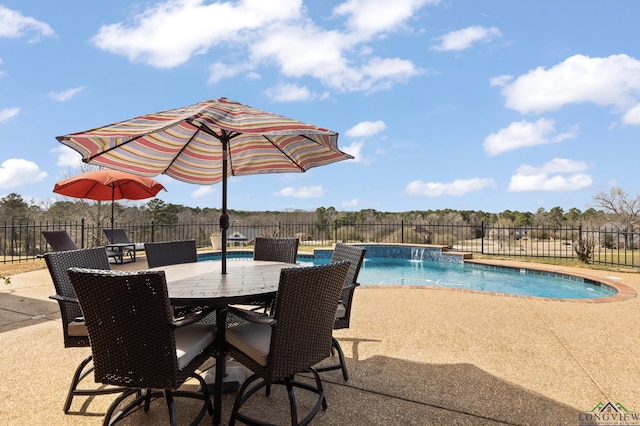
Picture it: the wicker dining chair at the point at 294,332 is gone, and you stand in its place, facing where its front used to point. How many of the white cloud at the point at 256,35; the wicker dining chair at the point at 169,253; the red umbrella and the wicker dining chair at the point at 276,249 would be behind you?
0

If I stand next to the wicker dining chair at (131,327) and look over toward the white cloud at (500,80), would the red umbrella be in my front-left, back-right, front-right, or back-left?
front-left

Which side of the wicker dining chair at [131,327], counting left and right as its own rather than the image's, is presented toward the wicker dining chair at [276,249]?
front

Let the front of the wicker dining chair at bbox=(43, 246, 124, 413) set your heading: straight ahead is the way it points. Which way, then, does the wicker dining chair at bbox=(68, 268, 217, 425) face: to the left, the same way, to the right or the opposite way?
to the left

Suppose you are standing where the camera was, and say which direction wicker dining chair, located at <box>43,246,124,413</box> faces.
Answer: facing the viewer and to the right of the viewer

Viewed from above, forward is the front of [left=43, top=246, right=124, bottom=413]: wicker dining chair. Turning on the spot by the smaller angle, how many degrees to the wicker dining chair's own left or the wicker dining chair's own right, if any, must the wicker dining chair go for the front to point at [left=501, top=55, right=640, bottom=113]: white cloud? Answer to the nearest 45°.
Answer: approximately 45° to the wicker dining chair's own left

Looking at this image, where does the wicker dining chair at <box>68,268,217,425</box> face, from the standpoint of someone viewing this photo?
facing away from the viewer and to the right of the viewer

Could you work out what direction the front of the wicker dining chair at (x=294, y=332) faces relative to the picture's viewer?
facing away from the viewer and to the left of the viewer

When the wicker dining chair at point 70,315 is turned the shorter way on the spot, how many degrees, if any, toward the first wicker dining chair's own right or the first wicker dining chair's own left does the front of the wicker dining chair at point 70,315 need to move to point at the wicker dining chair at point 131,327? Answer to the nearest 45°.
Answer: approximately 45° to the first wicker dining chair's own right

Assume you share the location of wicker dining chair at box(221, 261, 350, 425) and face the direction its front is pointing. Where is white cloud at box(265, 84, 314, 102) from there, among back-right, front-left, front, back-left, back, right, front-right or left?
front-right

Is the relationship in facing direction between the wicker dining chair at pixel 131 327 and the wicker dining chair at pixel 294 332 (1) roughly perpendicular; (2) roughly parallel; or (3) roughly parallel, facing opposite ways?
roughly perpendicular

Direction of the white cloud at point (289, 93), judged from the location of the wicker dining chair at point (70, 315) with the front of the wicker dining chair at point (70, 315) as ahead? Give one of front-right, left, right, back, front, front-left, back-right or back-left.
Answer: left

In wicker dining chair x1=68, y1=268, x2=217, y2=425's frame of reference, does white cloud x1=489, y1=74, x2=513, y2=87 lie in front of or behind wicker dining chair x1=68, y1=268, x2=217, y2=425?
in front

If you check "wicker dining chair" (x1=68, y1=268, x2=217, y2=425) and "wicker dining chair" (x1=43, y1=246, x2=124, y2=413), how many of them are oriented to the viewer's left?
0

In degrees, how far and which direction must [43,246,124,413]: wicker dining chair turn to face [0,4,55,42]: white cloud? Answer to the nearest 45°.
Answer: approximately 135° to its left

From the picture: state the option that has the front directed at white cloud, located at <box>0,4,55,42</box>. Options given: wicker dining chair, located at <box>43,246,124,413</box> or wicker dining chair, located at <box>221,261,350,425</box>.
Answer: wicker dining chair, located at <box>221,261,350,425</box>

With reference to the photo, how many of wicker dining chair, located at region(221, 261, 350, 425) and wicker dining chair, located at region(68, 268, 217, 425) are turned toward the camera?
0

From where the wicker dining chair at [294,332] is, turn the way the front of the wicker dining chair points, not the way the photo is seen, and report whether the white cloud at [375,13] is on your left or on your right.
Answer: on your right
